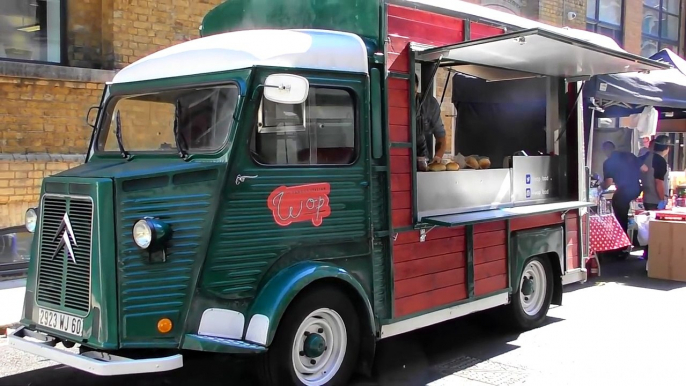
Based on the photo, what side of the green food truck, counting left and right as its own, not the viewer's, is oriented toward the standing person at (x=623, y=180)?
back

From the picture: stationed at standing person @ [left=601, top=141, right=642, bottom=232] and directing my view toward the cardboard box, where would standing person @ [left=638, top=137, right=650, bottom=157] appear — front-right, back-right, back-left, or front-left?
back-left

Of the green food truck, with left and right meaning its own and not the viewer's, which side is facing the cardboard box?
back

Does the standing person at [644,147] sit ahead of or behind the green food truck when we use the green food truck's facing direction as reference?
behind

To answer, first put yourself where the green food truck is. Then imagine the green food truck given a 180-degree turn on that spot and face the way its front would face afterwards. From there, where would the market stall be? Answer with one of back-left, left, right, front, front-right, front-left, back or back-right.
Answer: front

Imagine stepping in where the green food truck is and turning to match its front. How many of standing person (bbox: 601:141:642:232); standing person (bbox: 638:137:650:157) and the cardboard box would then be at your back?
3

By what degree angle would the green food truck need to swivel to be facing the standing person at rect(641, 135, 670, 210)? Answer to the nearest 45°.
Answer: approximately 180°

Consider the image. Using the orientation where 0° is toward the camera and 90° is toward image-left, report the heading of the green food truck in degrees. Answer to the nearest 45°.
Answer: approximately 45°
